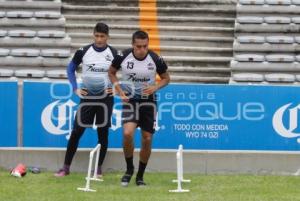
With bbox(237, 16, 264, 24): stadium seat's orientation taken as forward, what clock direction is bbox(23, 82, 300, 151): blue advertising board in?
The blue advertising board is roughly at 12 o'clock from the stadium seat.

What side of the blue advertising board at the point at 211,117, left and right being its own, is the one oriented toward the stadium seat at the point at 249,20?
back

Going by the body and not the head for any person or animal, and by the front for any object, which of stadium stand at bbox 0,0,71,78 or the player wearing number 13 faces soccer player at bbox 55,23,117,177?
the stadium stand

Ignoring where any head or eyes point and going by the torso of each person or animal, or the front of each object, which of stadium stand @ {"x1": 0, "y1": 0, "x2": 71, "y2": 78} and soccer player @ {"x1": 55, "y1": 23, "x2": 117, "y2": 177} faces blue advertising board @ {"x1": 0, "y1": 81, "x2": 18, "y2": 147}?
the stadium stand

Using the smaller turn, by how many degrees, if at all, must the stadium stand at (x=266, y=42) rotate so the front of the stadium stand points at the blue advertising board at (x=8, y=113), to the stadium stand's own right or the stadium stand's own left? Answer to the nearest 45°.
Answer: approximately 45° to the stadium stand's own right

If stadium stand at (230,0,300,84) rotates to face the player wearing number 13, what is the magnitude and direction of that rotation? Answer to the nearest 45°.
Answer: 0° — it already faces them

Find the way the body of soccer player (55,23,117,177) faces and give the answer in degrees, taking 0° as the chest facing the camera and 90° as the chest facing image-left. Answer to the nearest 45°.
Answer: approximately 0°
